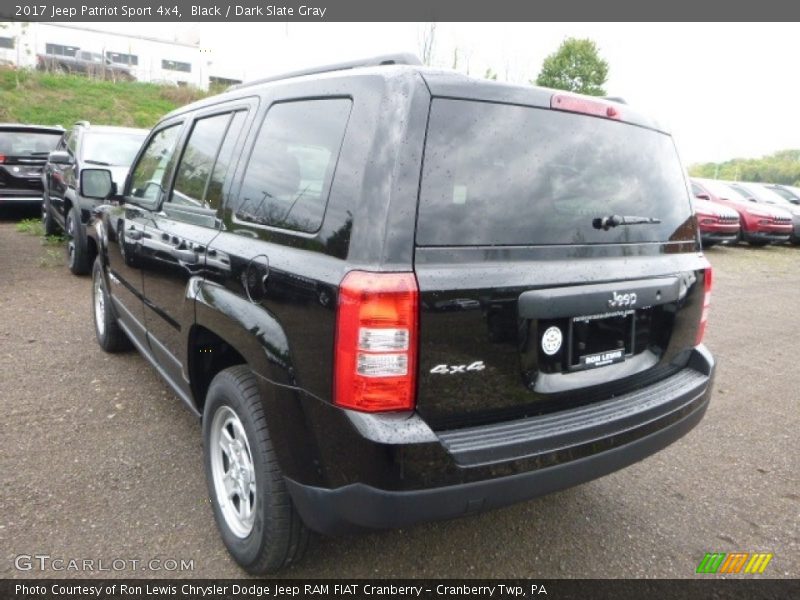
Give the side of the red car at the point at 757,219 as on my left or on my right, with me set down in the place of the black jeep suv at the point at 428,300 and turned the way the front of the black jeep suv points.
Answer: on my right

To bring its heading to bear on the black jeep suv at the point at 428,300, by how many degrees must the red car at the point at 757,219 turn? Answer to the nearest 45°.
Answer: approximately 45° to its right

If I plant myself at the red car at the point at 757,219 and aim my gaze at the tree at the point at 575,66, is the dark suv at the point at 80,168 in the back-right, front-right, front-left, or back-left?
back-left

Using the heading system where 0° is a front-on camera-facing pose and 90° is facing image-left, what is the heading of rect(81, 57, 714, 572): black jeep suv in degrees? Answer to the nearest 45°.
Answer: approximately 135°

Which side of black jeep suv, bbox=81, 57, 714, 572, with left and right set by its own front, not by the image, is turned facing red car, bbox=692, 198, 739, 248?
right

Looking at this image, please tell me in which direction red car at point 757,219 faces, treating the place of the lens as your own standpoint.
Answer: facing the viewer and to the right of the viewer

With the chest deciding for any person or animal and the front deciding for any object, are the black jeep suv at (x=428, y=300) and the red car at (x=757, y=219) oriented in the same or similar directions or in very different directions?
very different directions
